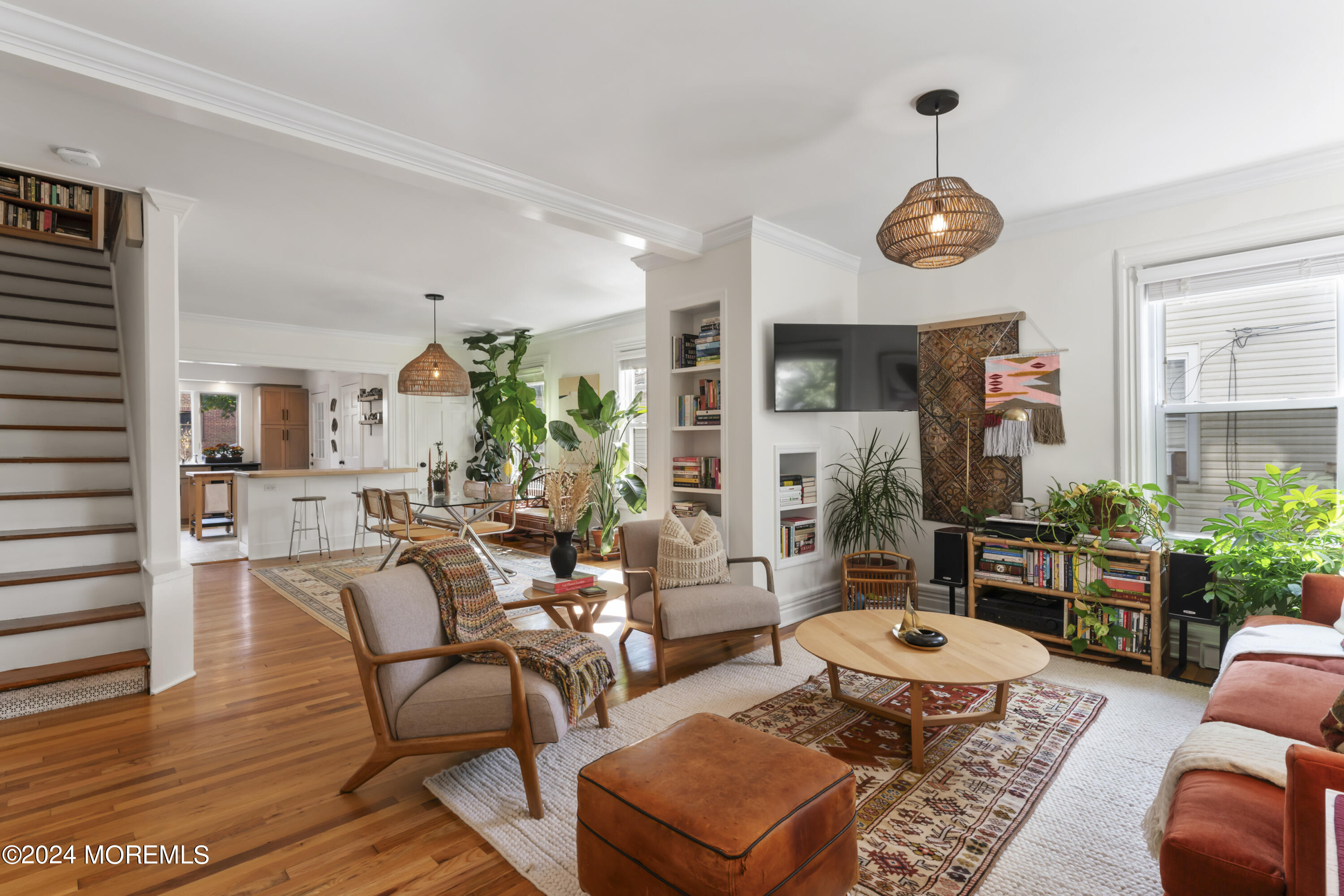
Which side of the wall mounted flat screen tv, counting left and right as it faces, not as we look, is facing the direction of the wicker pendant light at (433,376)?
right

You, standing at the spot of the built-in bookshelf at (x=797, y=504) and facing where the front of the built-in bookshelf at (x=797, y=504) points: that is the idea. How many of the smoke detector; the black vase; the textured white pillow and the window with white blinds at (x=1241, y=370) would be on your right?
3

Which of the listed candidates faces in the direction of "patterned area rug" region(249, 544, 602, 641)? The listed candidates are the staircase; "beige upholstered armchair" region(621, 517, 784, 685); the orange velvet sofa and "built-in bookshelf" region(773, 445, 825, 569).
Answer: the orange velvet sofa

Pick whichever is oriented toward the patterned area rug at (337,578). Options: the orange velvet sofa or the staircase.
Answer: the orange velvet sofa

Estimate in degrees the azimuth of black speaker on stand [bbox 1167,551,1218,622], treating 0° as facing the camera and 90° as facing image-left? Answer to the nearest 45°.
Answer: approximately 45°

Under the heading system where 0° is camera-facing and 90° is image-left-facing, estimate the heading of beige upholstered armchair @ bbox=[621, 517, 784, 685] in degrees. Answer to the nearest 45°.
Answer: approximately 315°

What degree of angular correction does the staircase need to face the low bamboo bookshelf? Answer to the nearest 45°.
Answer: approximately 45° to its left

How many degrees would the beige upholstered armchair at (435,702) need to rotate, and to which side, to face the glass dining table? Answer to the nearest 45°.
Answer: approximately 135° to its left

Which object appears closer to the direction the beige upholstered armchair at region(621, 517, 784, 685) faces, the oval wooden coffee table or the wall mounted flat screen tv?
the oval wooden coffee table

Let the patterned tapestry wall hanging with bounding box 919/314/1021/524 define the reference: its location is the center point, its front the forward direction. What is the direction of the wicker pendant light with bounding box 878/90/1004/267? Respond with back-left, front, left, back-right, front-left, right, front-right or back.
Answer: front-left

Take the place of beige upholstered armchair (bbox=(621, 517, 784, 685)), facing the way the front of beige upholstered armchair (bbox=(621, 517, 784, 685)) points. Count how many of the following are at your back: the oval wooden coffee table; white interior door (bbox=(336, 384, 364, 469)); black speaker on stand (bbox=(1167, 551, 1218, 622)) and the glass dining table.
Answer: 2
